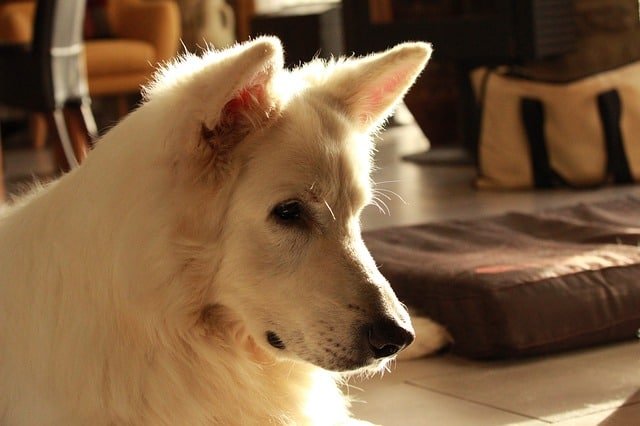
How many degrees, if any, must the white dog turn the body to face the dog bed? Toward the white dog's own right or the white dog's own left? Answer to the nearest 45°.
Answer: approximately 90° to the white dog's own left

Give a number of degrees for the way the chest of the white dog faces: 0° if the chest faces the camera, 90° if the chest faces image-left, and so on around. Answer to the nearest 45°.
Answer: approximately 315°

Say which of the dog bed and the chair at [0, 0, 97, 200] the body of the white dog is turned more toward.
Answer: the dog bed

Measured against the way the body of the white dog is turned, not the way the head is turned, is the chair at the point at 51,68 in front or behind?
behind

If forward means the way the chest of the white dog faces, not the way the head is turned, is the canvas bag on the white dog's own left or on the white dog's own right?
on the white dog's own left

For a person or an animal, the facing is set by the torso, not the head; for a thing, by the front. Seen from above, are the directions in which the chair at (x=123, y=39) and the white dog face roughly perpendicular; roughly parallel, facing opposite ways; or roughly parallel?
roughly perpendicular

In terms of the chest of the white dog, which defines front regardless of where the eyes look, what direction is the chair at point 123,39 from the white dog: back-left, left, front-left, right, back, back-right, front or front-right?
back-left

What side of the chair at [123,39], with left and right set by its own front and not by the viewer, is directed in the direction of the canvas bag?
left

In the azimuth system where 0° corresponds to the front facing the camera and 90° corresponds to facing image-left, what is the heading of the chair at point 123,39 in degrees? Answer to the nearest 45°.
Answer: approximately 45°

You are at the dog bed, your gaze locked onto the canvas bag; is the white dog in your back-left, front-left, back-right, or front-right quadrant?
back-left
